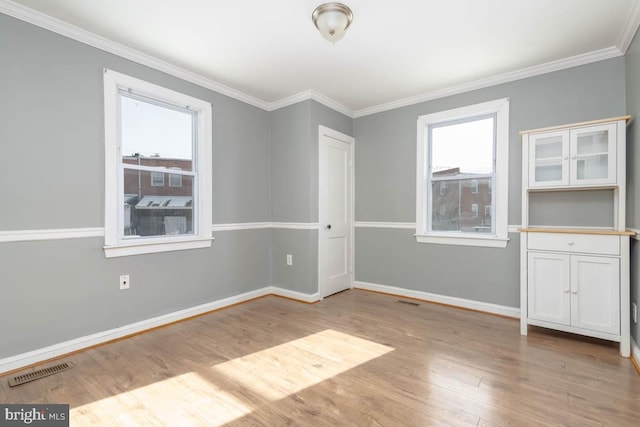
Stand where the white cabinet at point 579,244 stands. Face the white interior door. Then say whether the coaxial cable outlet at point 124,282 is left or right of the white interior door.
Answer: left

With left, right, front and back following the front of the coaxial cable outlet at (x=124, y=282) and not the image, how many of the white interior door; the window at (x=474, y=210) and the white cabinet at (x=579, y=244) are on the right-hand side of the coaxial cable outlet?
0

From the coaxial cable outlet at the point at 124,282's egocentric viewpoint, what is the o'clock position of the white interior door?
The white interior door is roughly at 9 o'clock from the coaxial cable outlet.

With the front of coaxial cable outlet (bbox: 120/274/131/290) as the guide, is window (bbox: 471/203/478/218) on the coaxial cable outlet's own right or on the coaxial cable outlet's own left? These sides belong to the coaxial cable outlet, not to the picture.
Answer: on the coaxial cable outlet's own left

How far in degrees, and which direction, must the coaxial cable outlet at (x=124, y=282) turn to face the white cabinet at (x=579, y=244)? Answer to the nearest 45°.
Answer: approximately 45° to its left

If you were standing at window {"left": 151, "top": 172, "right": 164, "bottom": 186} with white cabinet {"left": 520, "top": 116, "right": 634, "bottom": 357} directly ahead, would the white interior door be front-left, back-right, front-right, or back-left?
front-left

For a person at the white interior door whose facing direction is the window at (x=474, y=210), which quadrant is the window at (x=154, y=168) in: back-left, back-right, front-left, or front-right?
back-right
